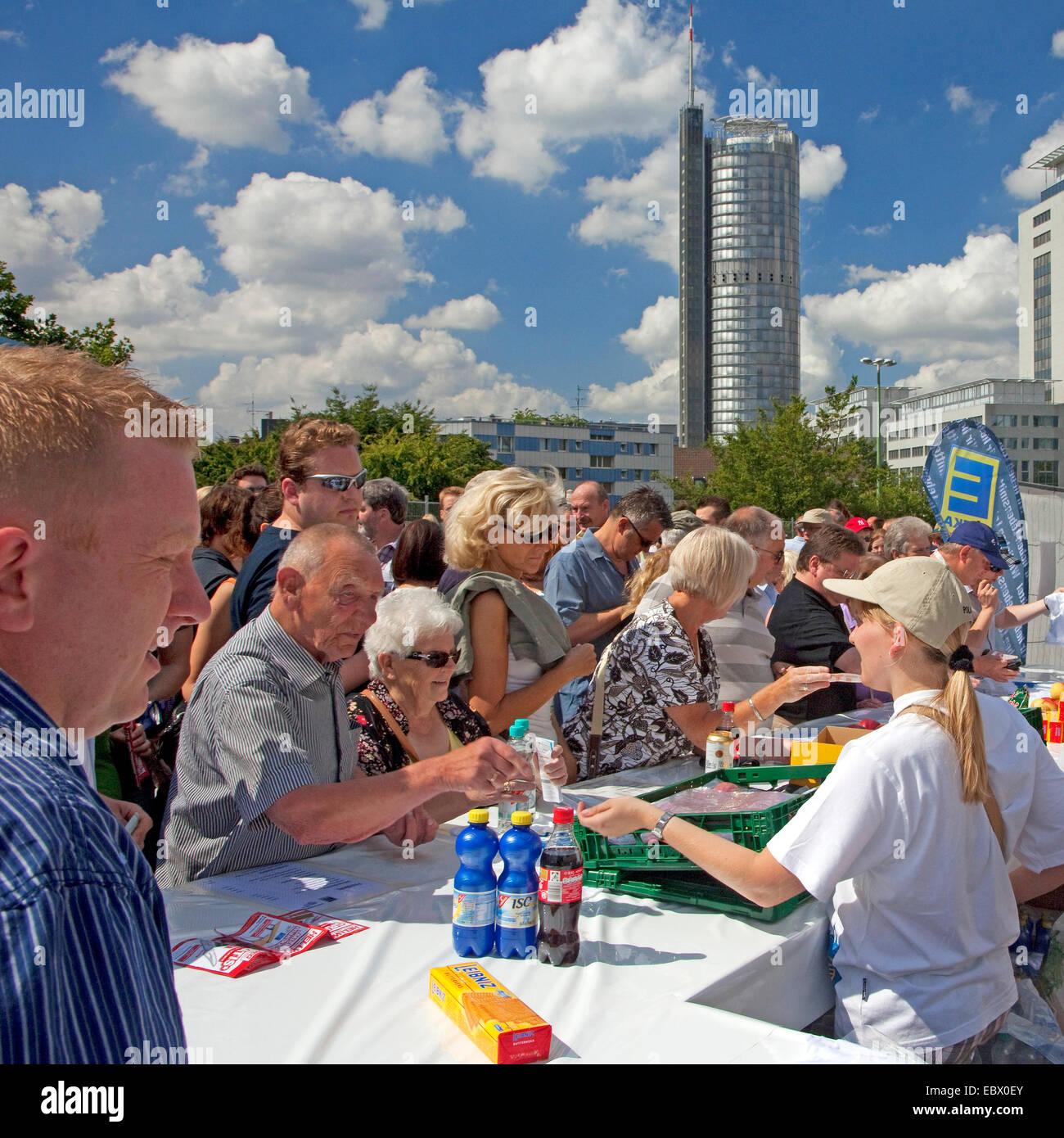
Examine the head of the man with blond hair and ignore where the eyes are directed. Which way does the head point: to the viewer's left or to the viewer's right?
to the viewer's right

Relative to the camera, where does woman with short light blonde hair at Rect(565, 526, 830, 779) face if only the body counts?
to the viewer's right

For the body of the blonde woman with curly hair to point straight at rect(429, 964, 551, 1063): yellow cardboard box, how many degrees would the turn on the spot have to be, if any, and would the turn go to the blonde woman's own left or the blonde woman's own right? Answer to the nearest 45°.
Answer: approximately 90° to the blonde woman's own right

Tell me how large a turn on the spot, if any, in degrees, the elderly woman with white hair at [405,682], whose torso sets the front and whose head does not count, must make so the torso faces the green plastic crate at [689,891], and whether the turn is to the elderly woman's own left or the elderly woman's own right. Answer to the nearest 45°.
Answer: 0° — they already face it

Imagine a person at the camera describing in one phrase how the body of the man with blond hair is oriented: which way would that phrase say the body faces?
to the viewer's right

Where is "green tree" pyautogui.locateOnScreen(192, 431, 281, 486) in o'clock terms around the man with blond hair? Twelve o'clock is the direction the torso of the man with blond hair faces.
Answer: The green tree is roughly at 9 o'clock from the man with blond hair.
